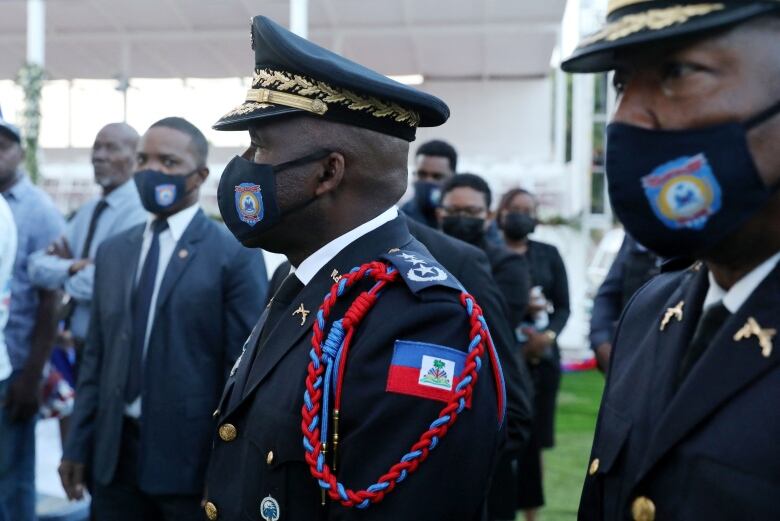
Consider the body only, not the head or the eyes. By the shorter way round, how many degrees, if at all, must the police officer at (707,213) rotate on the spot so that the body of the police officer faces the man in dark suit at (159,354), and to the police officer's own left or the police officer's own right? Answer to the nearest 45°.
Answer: approximately 90° to the police officer's own right

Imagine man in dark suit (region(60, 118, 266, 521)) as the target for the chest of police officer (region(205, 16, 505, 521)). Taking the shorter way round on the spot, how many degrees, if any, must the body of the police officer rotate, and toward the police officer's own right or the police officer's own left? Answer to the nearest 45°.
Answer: approximately 45° to the police officer's own right

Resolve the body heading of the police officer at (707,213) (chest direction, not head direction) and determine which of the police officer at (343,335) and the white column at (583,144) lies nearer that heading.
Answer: the police officer

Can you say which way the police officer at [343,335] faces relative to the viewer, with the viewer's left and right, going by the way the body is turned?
facing to the left of the viewer

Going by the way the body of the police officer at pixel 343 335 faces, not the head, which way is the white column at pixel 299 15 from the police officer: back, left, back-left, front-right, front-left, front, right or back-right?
right

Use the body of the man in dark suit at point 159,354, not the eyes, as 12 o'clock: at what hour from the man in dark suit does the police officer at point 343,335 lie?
The police officer is roughly at 10 o'clock from the man in dark suit.
